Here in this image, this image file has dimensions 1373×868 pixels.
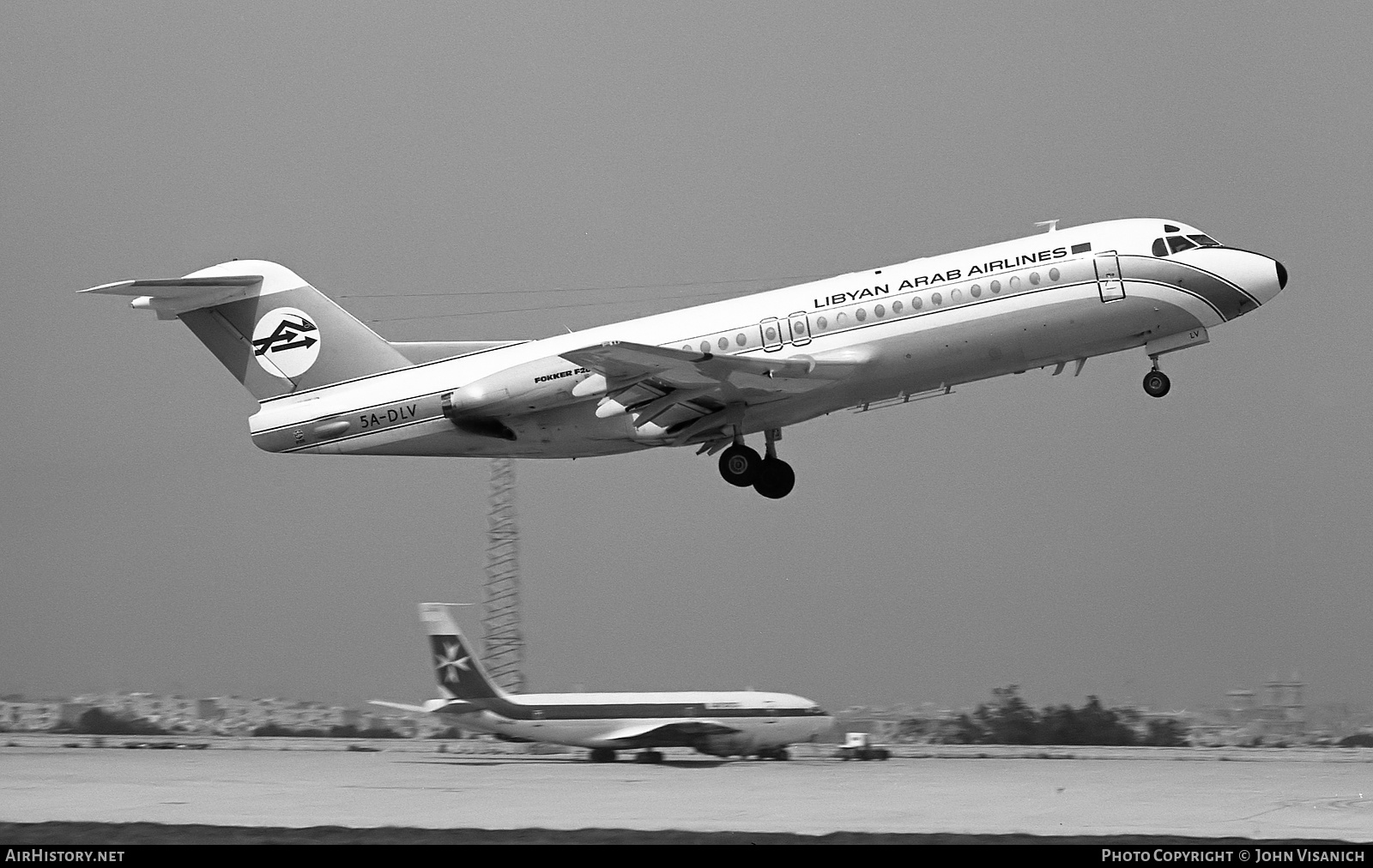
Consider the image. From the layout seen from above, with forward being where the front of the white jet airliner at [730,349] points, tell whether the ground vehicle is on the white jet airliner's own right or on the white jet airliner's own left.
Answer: on the white jet airliner's own left

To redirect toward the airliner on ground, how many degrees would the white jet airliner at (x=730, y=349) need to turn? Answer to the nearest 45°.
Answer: approximately 90° to its left

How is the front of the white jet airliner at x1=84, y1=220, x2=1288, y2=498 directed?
to the viewer's right
